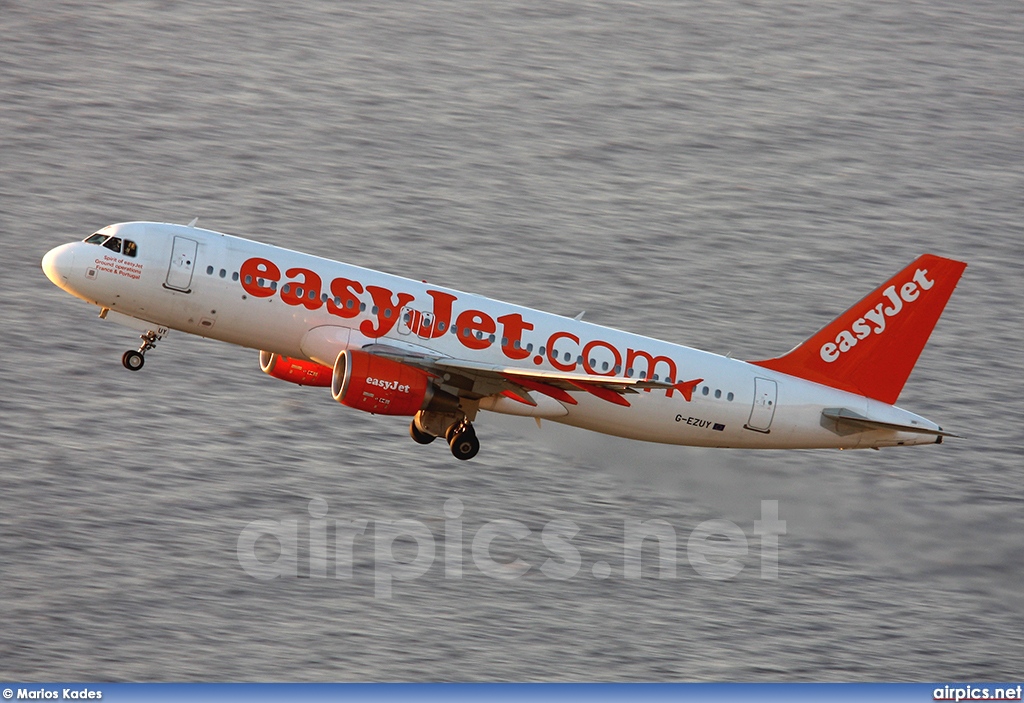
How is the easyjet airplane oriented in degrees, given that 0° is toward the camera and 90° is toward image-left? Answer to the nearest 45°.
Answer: approximately 90°
